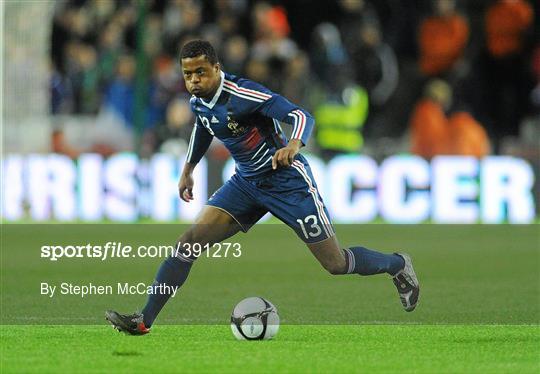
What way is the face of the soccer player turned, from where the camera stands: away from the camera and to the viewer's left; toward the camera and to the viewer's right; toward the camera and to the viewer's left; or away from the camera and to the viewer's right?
toward the camera and to the viewer's left

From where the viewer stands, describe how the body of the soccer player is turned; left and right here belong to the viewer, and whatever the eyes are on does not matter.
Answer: facing the viewer and to the left of the viewer
